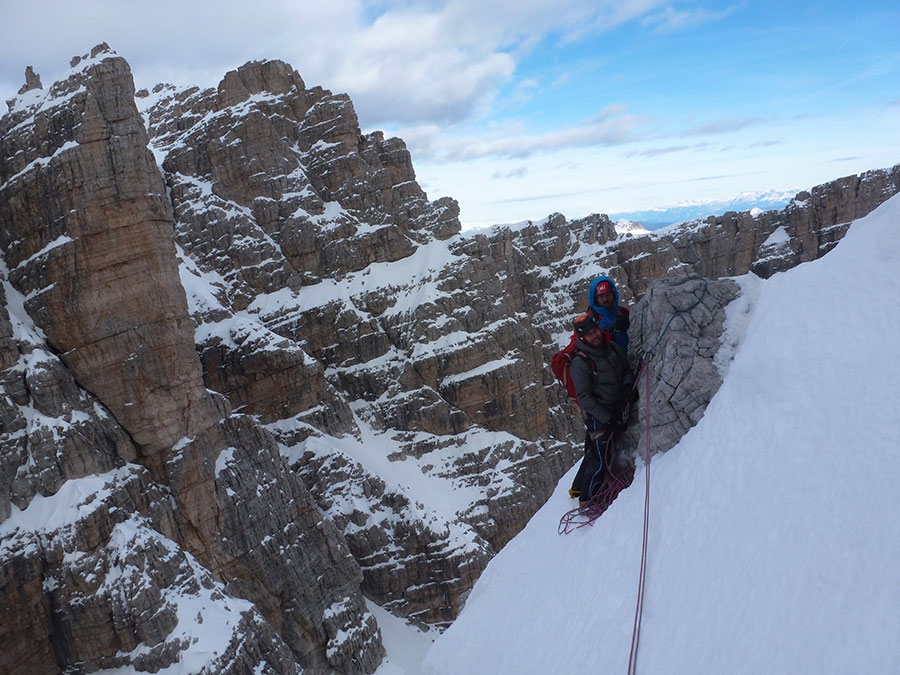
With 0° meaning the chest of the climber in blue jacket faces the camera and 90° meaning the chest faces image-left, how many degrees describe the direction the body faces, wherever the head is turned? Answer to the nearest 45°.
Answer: approximately 0°

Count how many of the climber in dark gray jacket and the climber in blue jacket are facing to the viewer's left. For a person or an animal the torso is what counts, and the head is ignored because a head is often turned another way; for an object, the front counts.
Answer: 0

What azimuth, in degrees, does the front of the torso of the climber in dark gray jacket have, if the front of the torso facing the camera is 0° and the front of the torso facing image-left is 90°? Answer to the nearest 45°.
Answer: approximately 315°

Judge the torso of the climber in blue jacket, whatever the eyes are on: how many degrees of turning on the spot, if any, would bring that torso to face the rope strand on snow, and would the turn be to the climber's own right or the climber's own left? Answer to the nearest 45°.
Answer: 0° — they already face it
